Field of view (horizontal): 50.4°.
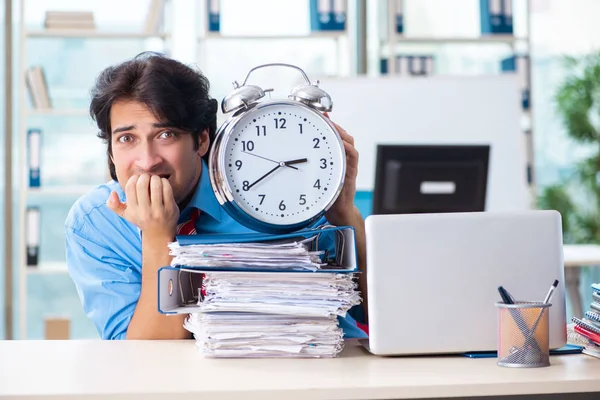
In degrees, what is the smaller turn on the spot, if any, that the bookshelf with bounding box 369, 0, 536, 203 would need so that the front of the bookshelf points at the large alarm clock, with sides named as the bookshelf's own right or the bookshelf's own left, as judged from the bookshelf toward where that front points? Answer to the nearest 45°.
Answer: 0° — it already faces it

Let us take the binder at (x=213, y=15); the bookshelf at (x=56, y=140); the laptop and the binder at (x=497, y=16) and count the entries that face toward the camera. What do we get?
3

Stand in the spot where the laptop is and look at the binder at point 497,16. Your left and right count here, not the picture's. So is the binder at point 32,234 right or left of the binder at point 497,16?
left

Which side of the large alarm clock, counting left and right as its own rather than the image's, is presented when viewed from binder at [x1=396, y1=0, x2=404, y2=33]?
back

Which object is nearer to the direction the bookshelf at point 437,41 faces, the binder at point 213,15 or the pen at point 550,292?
the pen

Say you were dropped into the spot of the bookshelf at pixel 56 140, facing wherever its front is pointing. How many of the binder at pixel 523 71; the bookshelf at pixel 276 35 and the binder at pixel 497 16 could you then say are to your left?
3
